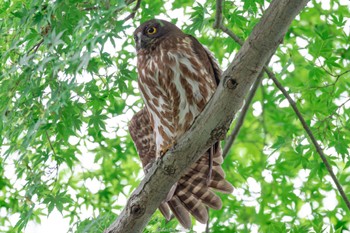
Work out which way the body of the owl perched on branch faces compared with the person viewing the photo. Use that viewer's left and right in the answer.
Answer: facing the viewer and to the left of the viewer

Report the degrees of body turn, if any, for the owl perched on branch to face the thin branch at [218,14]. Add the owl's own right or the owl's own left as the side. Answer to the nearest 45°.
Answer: approximately 90° to the owl's own left
